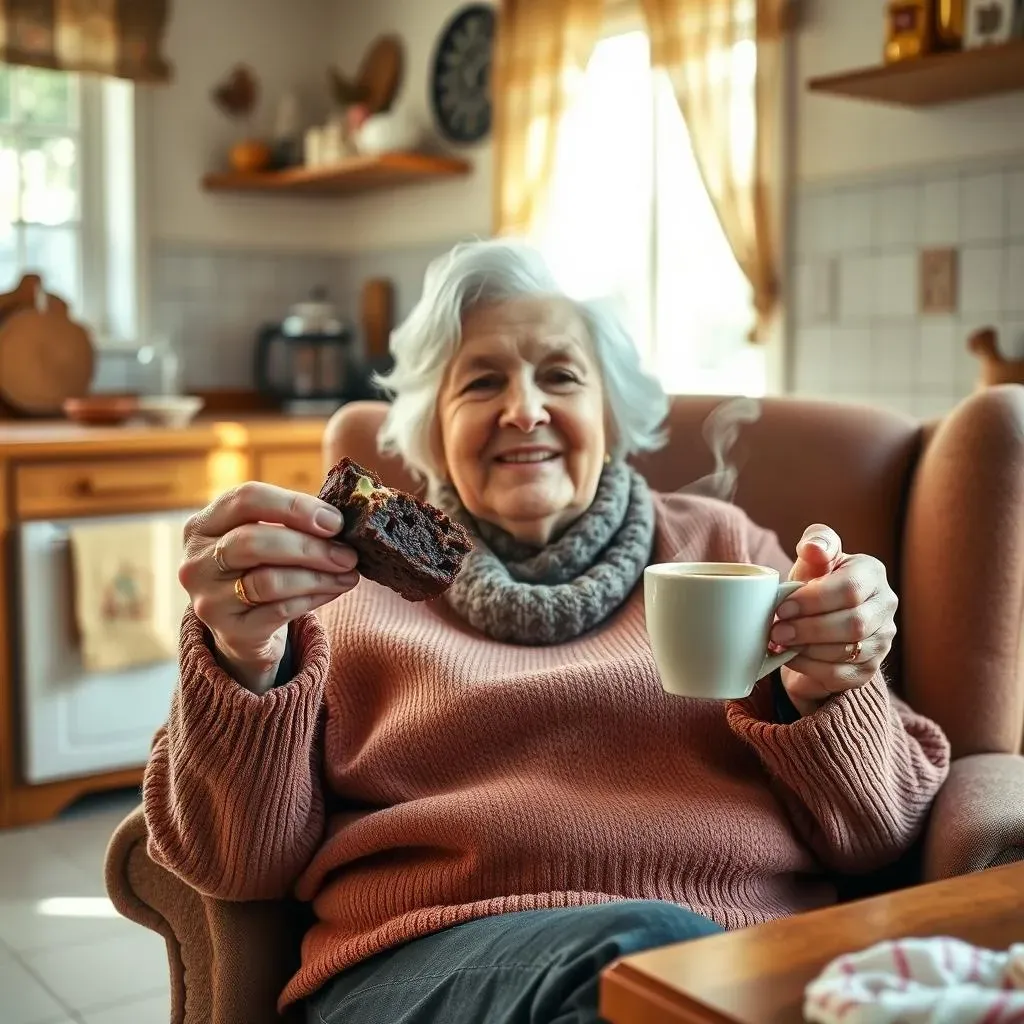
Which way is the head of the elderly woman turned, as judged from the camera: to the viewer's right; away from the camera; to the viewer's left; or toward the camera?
toward the camera

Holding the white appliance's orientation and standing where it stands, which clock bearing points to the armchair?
The armchair is roughly at 11 o'clock from the white appliance.

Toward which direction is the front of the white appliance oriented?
toward the camera

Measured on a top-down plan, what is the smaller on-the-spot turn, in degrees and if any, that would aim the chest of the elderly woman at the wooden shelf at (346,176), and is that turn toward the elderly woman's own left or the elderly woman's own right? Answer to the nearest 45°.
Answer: approximately 180°

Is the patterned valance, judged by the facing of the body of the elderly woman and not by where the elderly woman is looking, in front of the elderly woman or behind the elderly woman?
behind

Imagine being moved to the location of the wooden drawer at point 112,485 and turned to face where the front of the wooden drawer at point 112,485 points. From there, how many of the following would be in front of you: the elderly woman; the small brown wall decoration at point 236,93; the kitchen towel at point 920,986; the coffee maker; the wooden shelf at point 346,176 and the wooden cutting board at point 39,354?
2

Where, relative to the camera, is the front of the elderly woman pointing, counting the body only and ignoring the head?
toward the camera

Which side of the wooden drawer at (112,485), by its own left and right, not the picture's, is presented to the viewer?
front

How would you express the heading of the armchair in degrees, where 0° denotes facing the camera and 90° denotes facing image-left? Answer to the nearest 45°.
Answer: approximately 0°

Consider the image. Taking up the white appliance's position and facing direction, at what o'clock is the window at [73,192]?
The window is roughly at 6 o'clock from the white appliance.

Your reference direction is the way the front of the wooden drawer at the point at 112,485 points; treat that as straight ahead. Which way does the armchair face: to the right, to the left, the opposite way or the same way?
the same way

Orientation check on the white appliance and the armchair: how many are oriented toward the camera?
2

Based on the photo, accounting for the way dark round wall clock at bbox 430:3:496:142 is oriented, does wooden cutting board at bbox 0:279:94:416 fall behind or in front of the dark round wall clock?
in front

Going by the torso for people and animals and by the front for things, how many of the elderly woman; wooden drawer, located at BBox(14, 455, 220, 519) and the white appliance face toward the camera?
3

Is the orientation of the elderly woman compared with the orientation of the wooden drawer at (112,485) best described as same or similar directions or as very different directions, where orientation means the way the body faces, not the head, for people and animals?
same or similar directions

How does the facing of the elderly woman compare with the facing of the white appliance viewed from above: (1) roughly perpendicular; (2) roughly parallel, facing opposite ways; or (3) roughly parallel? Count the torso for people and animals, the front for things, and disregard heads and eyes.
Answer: roughly parallel

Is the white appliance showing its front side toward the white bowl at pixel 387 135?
no
